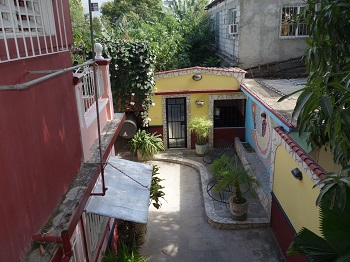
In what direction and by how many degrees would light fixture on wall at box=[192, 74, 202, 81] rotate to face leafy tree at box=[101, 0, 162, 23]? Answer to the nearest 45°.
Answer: approximately 180°

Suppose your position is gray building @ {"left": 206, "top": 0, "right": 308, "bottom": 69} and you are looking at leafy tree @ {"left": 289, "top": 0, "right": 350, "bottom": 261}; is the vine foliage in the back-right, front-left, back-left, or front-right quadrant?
front-right

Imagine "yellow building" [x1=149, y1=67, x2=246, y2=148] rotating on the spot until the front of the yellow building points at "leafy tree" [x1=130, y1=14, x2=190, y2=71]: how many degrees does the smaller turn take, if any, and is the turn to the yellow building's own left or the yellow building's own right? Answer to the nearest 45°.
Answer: approximately 180°

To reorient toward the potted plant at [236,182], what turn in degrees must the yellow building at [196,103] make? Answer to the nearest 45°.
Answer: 0° — it already faces it

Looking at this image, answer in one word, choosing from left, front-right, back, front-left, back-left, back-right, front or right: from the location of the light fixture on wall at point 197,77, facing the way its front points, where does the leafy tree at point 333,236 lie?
front

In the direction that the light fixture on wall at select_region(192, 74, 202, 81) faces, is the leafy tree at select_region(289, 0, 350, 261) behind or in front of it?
in front

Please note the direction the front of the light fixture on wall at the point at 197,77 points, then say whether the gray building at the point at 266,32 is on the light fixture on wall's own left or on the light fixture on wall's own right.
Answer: on the light fixture on wall's own left

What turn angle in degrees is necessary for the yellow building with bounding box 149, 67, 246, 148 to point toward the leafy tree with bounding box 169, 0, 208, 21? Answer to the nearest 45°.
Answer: approximately 180°

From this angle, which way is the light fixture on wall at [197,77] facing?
toward the camera

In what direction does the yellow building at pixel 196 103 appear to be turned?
toward the camera

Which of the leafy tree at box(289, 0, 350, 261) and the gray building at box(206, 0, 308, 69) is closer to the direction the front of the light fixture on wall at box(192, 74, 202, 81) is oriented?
the leafy tree

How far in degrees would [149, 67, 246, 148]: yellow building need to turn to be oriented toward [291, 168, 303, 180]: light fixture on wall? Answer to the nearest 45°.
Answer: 0° — it already faces it

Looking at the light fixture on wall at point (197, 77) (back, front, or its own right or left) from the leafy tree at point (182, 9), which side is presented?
back

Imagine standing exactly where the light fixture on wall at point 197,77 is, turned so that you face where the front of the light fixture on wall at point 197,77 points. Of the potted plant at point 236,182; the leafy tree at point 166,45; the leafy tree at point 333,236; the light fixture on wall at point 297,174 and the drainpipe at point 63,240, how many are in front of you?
4

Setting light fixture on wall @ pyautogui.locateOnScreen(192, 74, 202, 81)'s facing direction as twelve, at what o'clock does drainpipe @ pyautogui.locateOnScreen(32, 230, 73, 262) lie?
The drainpipe is roughly at 12 o'clock from the light fixture on wall.
